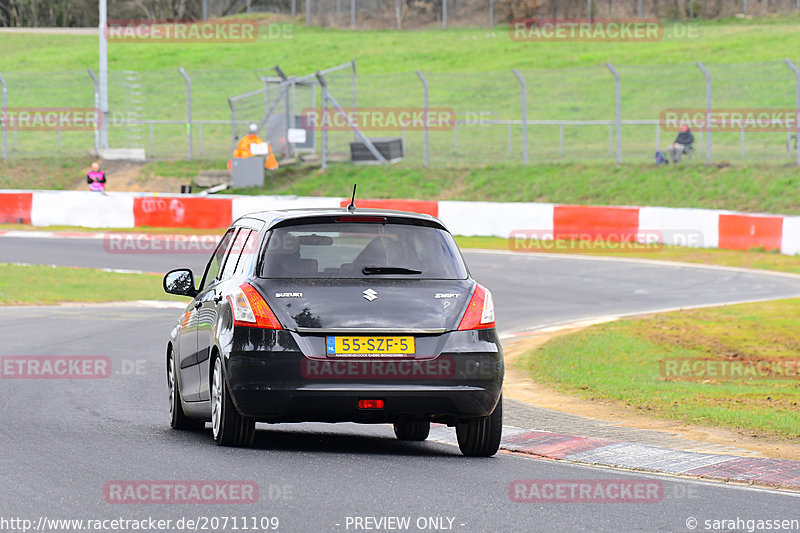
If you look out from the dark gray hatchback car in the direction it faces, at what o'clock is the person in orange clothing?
The person in orange clothing is roughly at 12 o'clock from the dark gray hatchback car.

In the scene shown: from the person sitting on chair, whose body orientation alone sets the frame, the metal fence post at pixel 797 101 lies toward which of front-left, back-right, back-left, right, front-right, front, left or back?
left

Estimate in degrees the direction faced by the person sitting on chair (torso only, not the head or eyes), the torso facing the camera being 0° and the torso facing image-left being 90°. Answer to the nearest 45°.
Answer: approximately 45°

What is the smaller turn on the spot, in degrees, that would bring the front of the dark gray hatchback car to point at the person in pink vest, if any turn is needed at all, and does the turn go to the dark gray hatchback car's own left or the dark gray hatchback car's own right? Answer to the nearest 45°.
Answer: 0° — it already faces them

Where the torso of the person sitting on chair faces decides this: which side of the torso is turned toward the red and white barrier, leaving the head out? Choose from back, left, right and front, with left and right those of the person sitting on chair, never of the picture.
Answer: front

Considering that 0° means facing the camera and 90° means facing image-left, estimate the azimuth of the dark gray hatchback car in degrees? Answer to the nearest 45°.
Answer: approximately 180°

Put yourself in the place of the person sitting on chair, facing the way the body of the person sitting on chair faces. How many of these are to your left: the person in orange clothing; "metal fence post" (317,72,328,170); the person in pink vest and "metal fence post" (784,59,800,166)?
1

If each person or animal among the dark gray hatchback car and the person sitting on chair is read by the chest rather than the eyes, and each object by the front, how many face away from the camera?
1

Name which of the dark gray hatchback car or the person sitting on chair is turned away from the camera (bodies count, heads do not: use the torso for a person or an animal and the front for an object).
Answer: the dark gray hatchback car

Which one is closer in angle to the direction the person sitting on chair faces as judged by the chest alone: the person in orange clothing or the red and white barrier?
the red and white barrier

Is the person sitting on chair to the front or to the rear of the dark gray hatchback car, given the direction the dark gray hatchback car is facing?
to the front

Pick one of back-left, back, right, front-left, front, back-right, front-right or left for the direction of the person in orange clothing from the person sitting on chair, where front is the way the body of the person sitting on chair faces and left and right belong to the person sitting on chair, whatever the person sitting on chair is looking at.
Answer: front-right
